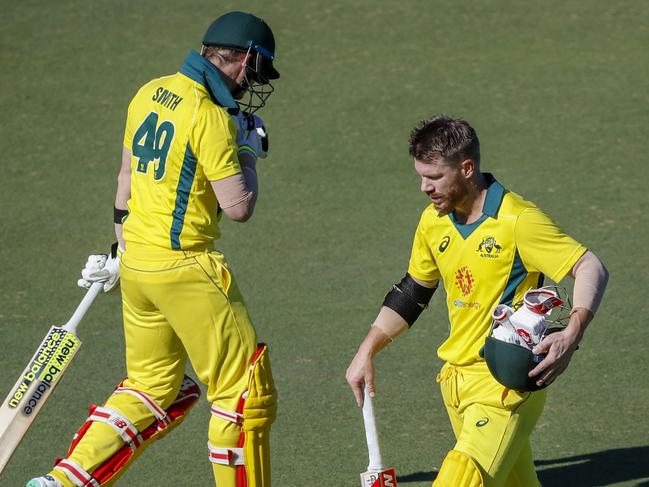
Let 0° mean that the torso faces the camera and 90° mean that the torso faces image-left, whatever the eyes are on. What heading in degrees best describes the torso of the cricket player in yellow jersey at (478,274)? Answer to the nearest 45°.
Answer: approximately 45°

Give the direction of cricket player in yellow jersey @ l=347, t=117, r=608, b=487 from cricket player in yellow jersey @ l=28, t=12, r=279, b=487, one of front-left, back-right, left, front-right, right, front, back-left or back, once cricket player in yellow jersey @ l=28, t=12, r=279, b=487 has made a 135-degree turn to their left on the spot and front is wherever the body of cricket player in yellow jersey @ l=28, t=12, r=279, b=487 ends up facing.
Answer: back-left

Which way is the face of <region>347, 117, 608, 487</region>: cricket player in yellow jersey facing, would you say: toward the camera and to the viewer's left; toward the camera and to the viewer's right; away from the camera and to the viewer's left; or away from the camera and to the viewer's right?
toward the camera and to the viewer's left

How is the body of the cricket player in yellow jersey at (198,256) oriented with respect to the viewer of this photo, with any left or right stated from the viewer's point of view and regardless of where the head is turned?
facing away from the viewer and to the right of the viewer
